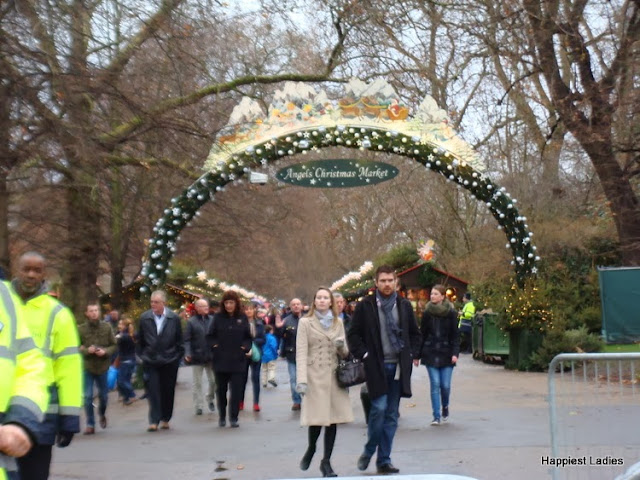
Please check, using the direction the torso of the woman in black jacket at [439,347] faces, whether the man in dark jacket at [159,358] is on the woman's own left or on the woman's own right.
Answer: on the woman's own right

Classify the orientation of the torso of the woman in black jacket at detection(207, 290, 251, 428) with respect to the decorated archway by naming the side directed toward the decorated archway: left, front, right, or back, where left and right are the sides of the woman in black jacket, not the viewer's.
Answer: back

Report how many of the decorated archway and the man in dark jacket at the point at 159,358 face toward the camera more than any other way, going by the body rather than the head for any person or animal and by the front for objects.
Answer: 2

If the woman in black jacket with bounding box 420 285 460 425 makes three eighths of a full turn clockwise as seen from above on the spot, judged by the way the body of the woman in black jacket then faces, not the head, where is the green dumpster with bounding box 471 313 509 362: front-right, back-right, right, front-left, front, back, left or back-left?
front-right

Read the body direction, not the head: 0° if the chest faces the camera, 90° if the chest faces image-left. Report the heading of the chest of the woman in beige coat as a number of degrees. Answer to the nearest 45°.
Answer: approximately 0°

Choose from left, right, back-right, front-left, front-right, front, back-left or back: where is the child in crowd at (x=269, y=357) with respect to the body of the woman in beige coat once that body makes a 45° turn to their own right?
back-right

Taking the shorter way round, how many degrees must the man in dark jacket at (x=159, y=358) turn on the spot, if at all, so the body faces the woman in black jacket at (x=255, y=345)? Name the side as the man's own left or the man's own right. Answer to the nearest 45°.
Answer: approximately 135° to the man's own left

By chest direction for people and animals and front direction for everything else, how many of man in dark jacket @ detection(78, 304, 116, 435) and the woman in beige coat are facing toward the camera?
2

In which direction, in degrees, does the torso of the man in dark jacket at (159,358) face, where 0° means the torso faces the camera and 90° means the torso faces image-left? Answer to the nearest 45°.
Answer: approximately 0°
